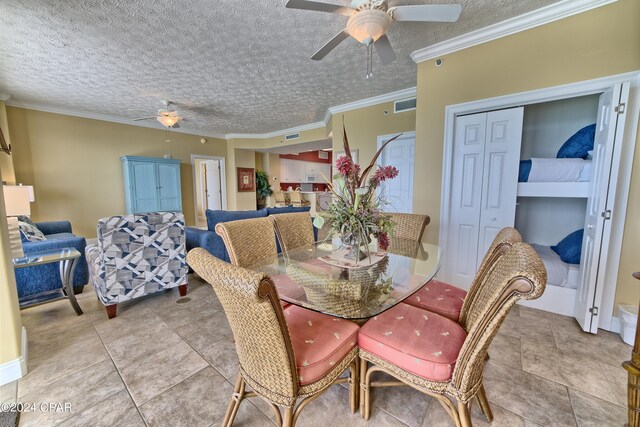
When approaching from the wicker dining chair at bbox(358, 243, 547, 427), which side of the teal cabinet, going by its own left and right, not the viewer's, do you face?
front

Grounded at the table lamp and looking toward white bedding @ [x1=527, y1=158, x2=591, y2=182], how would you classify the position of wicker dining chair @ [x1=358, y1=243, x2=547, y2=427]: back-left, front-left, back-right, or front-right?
front-right

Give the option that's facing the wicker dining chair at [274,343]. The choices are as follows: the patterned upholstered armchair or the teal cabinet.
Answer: the teal cabinet

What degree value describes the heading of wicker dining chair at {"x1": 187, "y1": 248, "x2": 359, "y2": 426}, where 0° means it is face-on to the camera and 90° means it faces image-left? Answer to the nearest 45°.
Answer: approximately 225°

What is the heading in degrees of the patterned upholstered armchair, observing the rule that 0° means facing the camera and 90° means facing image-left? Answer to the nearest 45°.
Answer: approximately 135°

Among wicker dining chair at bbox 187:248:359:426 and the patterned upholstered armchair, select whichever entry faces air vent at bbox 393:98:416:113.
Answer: the wicker dining chair

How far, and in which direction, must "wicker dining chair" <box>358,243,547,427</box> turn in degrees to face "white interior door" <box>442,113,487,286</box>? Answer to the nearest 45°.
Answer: approximately 45° to its right

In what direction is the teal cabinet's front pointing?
toward the camera

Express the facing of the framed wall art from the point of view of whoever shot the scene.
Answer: facing the viewer

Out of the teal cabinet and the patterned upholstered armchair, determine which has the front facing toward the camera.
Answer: the teal cabinet

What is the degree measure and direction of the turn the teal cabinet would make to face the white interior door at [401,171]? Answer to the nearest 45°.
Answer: approximately 45° to its left

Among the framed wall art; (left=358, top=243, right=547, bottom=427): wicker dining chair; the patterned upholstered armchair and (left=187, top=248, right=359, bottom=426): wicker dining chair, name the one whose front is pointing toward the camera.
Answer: the framed wall art

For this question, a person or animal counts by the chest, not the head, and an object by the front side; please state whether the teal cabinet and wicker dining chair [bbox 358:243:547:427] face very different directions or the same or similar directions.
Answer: very different directions

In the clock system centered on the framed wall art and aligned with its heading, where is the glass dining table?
The glass dining table is roughly at 12 o'clock from the framed wall art.

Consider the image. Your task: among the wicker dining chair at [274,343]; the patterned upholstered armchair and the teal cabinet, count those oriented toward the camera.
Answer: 1
